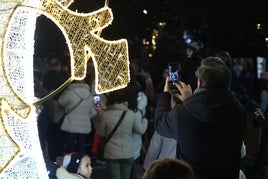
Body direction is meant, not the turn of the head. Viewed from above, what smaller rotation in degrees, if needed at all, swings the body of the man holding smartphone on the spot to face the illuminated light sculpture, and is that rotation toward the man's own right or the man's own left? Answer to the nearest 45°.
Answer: approximately 45° to the man's own left

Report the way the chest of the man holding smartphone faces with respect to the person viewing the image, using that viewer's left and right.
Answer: facing away from the viewer and to the left of the viewer

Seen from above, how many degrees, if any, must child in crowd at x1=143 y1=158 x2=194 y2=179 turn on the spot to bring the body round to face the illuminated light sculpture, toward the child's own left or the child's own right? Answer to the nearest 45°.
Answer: approximately 45° to the child's own left

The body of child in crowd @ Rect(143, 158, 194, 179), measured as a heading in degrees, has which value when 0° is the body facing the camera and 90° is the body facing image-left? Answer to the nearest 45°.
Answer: approximately 180°

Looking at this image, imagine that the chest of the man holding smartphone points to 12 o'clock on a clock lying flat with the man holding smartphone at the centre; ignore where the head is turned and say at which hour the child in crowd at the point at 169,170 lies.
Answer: The child in crowd is roughly at 8 o'clock from the man holding smartphone.

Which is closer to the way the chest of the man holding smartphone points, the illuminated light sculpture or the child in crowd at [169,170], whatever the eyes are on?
the illuminated light sculpture
